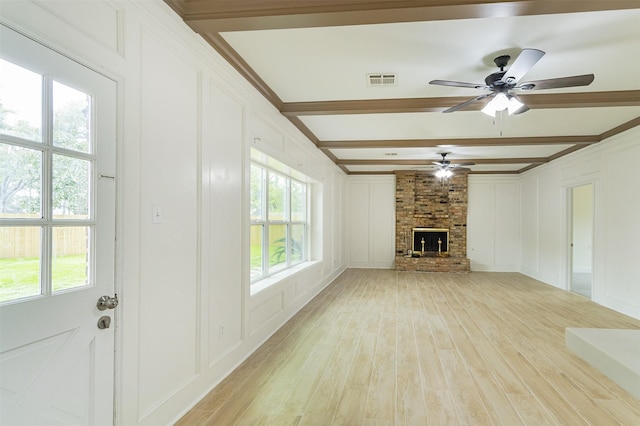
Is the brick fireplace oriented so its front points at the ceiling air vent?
yes

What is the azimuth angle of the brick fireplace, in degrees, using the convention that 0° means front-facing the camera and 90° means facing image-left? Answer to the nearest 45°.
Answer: approximately 0°

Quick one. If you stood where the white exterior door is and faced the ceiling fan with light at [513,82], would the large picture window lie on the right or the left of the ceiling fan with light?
left

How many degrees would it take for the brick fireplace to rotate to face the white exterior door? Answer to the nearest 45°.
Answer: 0° — it already faces it

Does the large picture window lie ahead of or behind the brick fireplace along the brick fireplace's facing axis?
ahead

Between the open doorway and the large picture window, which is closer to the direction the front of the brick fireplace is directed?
the large picture window

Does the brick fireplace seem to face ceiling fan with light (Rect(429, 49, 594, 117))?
yes
